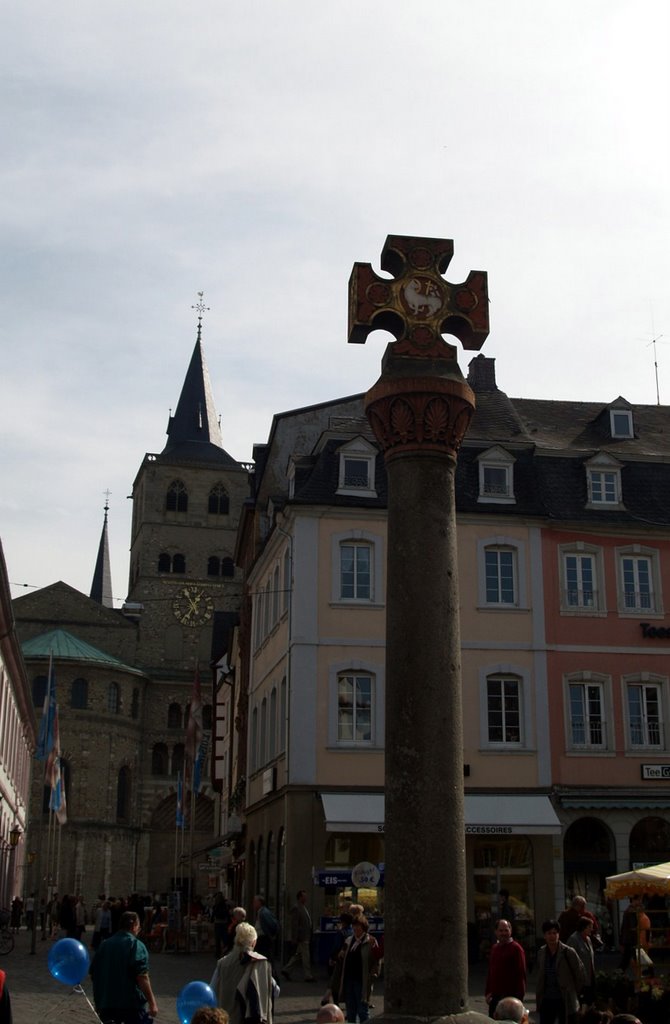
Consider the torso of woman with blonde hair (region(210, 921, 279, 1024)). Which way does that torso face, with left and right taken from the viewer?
facing away from the viewer

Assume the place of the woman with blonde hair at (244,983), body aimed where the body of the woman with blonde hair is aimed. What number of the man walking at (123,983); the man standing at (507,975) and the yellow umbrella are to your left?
1

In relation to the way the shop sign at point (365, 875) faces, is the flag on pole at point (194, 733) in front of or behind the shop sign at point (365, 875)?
behind

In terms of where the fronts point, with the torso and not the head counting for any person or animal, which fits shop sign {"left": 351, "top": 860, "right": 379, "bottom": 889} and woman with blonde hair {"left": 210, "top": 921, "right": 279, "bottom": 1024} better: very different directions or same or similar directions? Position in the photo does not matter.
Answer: very different directions

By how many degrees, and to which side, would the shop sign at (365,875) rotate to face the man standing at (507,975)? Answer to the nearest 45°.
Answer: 0° — it already faces them

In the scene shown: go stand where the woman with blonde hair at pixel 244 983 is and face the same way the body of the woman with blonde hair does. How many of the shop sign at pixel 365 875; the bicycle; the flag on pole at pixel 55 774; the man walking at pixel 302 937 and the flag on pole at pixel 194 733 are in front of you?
5

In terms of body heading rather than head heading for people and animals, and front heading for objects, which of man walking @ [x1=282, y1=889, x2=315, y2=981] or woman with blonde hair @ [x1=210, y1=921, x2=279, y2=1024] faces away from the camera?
the woman with blonde hair
